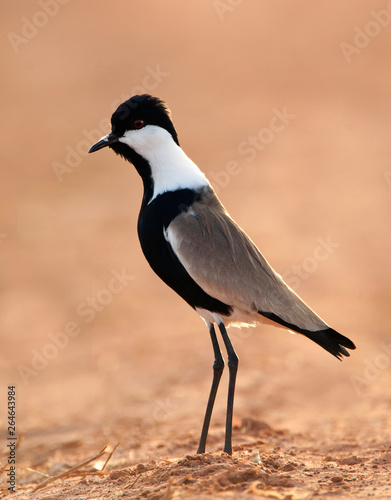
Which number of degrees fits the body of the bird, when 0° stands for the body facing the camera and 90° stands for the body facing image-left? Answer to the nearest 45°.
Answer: approximately 90°
